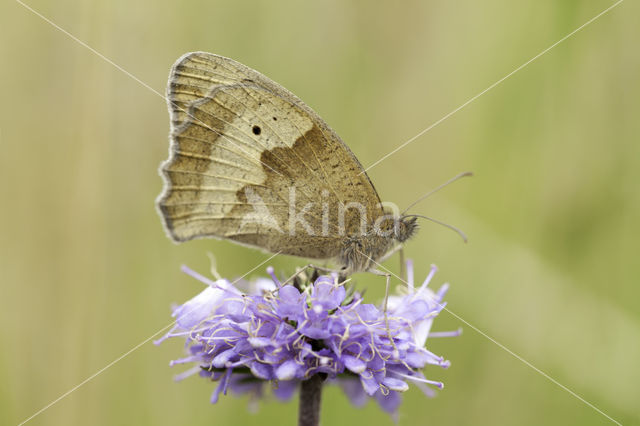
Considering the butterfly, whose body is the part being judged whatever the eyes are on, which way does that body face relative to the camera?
to the viewer's right
